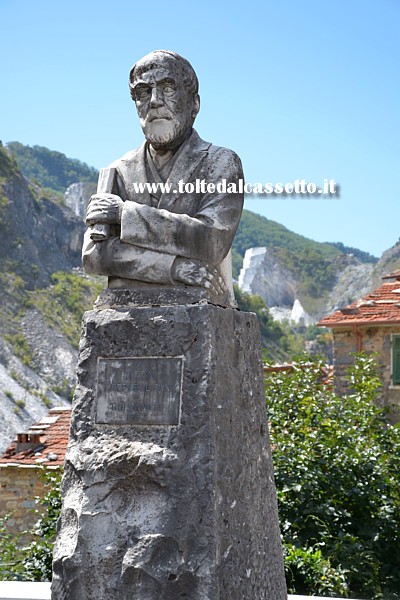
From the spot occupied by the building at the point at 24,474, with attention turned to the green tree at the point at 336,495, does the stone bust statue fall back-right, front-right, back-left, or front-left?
front-right

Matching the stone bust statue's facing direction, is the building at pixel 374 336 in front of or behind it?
behind

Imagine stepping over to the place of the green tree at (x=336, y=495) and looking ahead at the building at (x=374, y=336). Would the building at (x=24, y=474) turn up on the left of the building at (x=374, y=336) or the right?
left

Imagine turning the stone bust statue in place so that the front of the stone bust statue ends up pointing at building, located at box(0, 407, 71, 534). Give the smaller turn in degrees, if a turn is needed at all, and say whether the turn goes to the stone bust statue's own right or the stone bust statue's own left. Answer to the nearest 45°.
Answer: approximately 135° to the stone bust statue's own right

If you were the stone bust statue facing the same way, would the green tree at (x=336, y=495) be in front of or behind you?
behind

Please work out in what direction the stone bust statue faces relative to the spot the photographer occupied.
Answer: facing the viewer and to the left of the viewer
